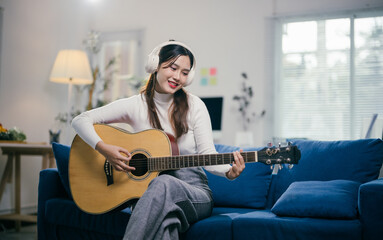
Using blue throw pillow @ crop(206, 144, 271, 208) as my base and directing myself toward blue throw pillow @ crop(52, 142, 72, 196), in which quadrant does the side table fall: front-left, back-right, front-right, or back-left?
front-right

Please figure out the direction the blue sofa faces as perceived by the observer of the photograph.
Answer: facing the viewer

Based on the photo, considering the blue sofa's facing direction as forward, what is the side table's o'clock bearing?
The side table is roughly at 4 o'clock from the blue sofa.
